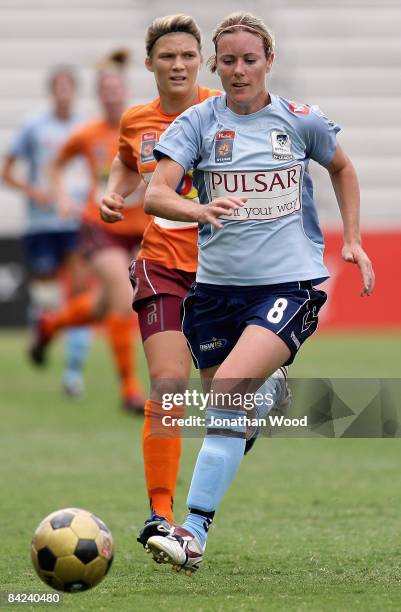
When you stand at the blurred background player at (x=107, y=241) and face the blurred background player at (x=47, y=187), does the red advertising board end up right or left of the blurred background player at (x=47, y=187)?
right

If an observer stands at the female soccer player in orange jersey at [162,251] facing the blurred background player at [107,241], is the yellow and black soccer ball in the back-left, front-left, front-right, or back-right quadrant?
back-left

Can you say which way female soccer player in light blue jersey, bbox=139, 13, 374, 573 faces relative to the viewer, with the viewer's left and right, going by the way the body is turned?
facing the viewer

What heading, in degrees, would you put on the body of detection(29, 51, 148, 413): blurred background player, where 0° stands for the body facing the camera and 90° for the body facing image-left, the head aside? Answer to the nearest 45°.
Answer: approximately 315°

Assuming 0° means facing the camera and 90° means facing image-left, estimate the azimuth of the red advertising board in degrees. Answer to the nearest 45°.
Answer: approximately 0°

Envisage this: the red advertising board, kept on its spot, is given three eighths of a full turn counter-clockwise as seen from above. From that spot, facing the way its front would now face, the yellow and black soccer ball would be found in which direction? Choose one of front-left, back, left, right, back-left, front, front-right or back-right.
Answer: back-right

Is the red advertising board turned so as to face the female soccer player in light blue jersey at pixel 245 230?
yes

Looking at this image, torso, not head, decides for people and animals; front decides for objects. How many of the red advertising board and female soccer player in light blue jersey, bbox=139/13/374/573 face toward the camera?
2

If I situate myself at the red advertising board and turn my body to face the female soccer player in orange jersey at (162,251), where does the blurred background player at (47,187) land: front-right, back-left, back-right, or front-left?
front-right

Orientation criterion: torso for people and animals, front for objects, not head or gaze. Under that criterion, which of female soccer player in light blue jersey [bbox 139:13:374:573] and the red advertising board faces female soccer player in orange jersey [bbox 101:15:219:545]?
the red advertising board

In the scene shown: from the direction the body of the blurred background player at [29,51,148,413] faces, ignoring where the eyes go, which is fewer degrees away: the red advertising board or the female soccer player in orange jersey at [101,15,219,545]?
the female soccer player in orange jersey

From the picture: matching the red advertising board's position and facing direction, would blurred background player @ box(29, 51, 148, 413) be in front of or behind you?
in front
